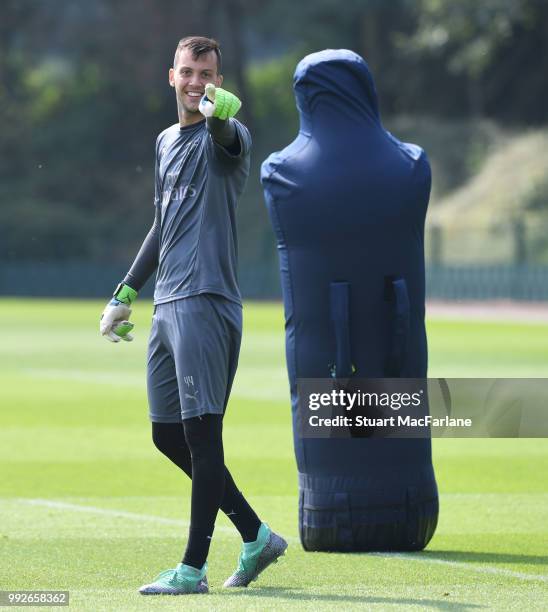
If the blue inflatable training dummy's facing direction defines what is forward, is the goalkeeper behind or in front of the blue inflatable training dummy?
behind

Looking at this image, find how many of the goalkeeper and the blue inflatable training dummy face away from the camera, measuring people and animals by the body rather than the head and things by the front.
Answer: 1

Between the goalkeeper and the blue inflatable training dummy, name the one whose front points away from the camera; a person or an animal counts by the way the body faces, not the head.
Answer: the blue inflatable training dummy

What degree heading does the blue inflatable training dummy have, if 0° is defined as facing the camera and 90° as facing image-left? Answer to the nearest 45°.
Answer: approximately 180°
